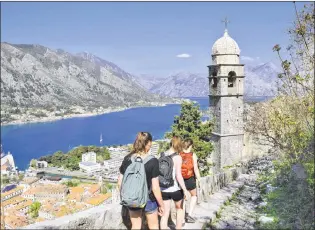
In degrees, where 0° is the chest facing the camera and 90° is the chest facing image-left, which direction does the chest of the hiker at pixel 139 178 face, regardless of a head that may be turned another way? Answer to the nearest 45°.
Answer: approximately 225°

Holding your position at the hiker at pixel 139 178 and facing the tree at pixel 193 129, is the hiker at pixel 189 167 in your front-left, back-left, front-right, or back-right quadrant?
front-right

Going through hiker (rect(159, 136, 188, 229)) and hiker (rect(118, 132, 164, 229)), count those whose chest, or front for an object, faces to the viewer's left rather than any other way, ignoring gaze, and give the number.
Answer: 0

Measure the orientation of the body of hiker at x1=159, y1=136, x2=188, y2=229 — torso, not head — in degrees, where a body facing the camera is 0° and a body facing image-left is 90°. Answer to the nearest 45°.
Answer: approximately 225°

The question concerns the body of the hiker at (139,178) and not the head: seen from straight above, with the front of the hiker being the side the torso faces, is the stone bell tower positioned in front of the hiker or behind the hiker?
in front

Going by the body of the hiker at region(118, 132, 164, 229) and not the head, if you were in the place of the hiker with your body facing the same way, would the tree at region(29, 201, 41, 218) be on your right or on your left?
on your left

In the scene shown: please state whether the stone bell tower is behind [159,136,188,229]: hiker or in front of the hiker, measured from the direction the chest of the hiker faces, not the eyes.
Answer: in front
